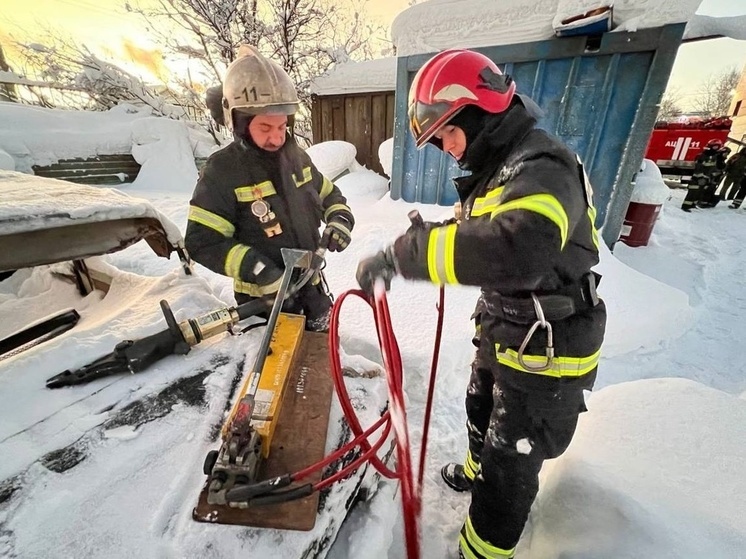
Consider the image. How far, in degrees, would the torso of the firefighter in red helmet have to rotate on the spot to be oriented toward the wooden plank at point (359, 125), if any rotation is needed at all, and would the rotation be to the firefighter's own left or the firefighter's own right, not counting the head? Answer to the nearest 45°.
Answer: approximately 45° to the firefighter's own right

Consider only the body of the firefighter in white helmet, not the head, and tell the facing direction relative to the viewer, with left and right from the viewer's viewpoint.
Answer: facing the viewer and to the right of the viewer

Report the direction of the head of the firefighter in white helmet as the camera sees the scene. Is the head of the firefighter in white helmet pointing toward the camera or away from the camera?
toward the camera

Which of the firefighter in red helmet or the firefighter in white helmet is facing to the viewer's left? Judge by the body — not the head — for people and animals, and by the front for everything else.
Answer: the firefighter in red helmet

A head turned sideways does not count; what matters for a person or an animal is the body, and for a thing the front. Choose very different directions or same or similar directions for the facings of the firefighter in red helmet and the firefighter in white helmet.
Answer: very different directions

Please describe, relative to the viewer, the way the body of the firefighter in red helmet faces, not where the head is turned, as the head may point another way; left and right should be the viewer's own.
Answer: facing to the left of the viewer
